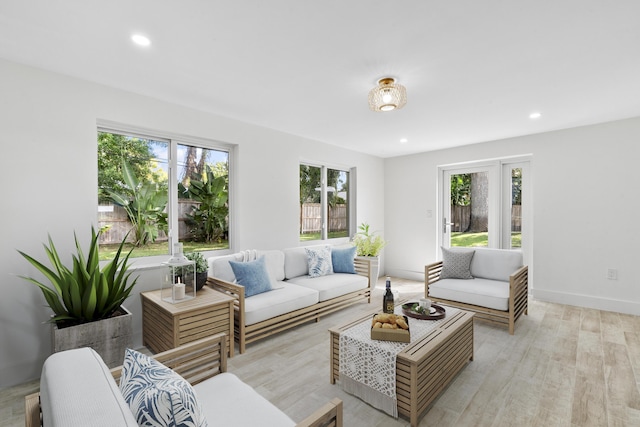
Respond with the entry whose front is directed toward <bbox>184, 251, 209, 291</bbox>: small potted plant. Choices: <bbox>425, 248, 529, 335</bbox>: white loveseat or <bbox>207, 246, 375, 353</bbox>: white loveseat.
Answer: <bbox>425, 248, 529, 335</bbox>: white loveseat

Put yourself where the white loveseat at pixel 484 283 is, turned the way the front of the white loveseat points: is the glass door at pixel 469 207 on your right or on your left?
on your right

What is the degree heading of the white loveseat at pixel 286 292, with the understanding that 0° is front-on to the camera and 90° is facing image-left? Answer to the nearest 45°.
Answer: approximately 315°

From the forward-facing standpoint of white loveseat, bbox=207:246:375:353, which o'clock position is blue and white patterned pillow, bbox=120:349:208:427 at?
The blue and white patterned pillow is roughly at 2 o'clock from the white loveseat.

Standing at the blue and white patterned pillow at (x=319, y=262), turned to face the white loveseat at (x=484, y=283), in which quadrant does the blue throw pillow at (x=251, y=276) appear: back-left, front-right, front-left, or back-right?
back-right

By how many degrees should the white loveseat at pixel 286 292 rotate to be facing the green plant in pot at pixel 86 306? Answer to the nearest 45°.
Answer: approximately 90° to its right

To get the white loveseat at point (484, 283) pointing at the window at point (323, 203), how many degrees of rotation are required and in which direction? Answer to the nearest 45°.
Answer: approximately 45° to its right

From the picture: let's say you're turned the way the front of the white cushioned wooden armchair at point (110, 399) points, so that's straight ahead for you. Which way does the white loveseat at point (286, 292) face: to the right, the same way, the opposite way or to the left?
to the right

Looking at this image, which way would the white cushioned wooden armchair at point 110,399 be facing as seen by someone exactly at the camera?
facing away from the viewer and to the right of the viewer

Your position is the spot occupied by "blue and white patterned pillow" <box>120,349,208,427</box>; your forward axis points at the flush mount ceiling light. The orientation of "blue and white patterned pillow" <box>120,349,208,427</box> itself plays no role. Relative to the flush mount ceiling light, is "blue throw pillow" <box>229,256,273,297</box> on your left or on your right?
left

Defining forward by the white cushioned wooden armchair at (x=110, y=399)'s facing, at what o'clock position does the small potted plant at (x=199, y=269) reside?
The small potted plant is roughly at 11 o'clock from the white cushioned wooden armchair.
